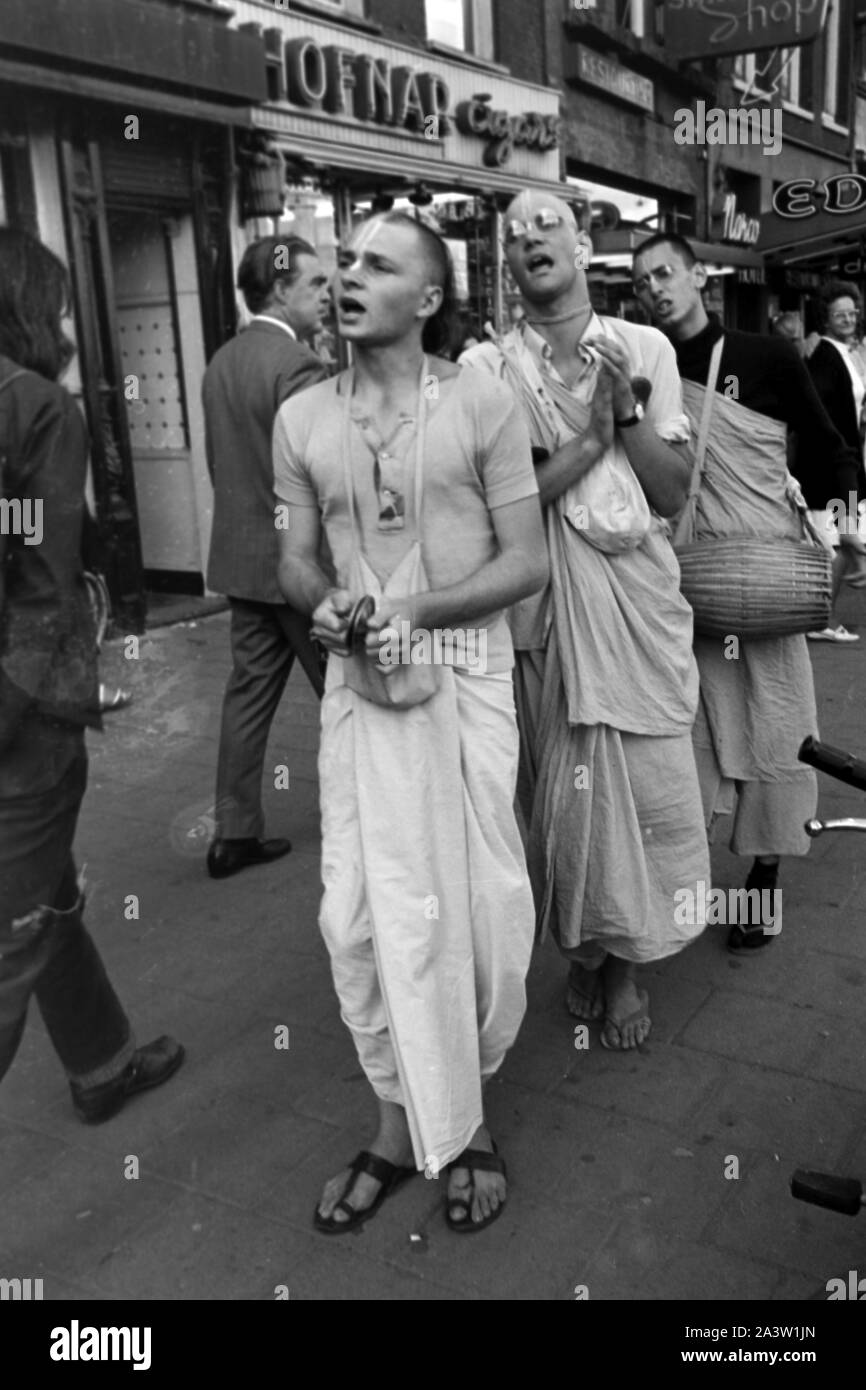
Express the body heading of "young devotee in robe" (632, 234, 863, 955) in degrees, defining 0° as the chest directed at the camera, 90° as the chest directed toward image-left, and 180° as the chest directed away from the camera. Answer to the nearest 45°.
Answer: approximately 45°

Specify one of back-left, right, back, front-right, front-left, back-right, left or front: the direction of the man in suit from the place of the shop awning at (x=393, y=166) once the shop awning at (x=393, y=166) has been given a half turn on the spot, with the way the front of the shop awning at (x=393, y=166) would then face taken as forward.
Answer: back-left

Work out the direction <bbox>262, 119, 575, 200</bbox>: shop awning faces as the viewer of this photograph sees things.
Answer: facing the viewer and to the right of the viewer

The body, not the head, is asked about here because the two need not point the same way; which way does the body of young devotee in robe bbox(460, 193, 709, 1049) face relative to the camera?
toward the camera

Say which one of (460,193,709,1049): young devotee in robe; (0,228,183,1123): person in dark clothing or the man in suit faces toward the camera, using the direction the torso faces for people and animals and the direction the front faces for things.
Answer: the young devotee in robe

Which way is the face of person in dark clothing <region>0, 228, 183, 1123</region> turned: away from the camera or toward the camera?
away from the camera

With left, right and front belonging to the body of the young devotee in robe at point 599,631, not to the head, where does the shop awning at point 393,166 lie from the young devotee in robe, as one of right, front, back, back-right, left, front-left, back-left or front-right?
back

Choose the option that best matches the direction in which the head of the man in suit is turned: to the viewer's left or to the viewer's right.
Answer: to the viewer's right

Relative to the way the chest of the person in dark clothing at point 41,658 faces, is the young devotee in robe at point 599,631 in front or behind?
in front

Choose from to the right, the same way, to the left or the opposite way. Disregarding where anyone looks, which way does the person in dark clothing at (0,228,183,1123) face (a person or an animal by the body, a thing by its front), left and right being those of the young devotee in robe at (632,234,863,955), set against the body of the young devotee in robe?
the opposite way

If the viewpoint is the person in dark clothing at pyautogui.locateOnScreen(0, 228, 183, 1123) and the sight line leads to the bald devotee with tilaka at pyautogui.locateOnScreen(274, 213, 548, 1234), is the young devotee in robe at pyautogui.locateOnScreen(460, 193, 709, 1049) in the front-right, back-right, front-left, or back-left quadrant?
front-left

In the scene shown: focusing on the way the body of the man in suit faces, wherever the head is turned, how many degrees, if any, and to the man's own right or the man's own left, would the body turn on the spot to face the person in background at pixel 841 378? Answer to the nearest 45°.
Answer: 0° — they already face them
